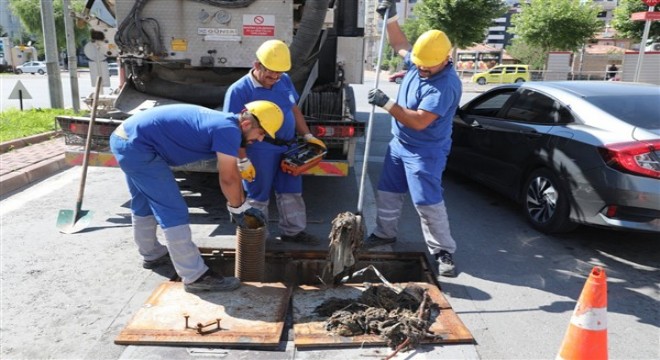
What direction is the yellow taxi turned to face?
to the viewer's left

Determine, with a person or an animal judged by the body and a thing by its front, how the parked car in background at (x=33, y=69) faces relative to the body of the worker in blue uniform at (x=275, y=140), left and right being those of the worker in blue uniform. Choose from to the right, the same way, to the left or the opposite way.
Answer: to the right

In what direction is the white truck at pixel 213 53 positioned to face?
away from the camera

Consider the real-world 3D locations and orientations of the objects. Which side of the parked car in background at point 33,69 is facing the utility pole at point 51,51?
left

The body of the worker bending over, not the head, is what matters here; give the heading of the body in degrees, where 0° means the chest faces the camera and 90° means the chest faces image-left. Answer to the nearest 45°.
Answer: approximately 270°

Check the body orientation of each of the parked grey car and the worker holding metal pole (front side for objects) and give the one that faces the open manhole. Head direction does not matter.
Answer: the worker holding metal pole

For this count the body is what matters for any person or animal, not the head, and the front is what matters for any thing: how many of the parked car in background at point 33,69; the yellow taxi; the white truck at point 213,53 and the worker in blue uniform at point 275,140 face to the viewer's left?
2

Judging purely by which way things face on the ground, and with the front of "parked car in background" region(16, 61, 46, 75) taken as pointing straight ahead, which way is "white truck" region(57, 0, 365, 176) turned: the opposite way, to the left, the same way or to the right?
to the right

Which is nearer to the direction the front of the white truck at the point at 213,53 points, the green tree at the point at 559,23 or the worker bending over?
the green tree

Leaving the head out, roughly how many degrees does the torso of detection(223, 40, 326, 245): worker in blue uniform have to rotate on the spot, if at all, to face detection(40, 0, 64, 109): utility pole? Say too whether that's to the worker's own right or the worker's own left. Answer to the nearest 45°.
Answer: approximately 180°

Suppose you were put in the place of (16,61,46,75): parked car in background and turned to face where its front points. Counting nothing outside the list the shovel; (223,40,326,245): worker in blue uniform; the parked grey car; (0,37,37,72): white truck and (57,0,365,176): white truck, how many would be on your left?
4

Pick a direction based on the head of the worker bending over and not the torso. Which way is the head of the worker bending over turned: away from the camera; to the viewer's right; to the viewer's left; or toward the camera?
to the viewer's right

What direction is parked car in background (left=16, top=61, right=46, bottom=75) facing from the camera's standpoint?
to the viewer's left
